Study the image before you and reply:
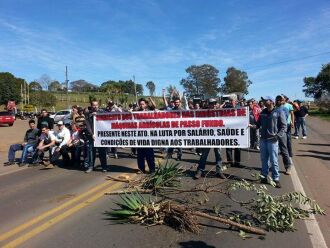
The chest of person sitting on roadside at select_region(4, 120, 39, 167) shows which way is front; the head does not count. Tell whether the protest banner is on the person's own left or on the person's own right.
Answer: on the person's own left

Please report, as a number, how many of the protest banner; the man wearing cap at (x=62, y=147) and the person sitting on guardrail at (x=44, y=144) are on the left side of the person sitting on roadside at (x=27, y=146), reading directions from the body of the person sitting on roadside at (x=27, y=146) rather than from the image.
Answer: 3

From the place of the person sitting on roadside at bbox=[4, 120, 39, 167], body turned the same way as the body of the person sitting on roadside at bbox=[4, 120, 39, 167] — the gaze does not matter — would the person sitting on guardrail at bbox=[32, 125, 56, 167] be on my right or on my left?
on my left

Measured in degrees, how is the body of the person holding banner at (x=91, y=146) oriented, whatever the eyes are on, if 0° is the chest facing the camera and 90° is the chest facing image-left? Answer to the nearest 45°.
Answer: approximately 0°

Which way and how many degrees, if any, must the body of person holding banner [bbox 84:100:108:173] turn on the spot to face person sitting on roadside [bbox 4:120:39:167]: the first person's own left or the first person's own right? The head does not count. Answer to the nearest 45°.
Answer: approximately 135° to the first person's own right

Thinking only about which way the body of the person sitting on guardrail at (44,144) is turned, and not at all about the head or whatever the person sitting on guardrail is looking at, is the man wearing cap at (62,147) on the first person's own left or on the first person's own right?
on the first person's own left

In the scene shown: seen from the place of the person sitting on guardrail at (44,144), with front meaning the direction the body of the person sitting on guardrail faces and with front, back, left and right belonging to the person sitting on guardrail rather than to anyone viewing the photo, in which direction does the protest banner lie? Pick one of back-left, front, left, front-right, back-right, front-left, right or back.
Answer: left

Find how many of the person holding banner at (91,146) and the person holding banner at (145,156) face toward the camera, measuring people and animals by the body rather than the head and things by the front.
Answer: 2

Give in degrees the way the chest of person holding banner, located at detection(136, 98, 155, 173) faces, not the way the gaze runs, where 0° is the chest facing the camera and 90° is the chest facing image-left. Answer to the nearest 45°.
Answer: approximately 0°
